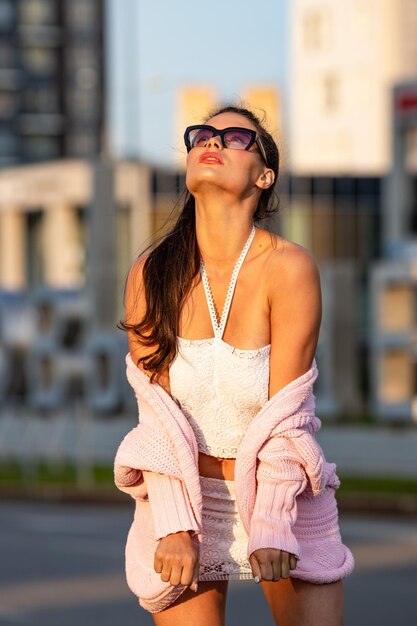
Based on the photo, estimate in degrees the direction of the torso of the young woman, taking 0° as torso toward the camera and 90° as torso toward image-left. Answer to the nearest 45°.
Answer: approximately 0°
